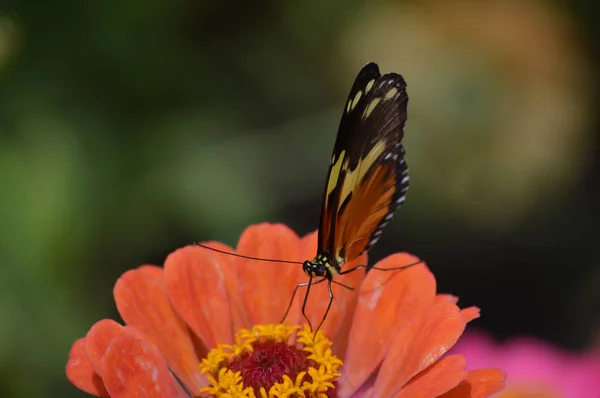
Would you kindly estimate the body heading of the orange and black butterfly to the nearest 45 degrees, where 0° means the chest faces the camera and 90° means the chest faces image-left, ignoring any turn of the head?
approximately 45°
